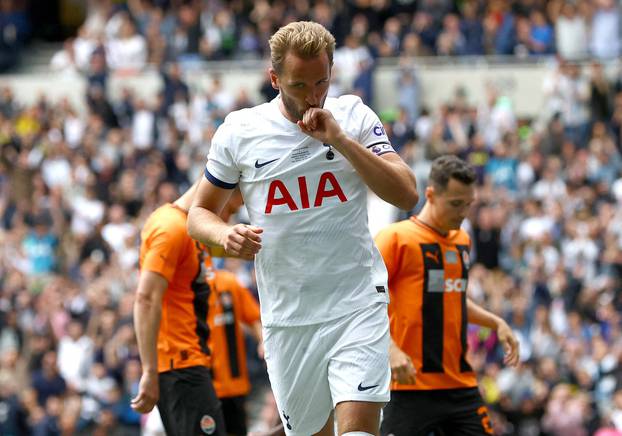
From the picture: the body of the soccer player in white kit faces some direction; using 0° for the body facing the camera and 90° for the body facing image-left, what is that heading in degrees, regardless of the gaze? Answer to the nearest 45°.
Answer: approximately 0°
